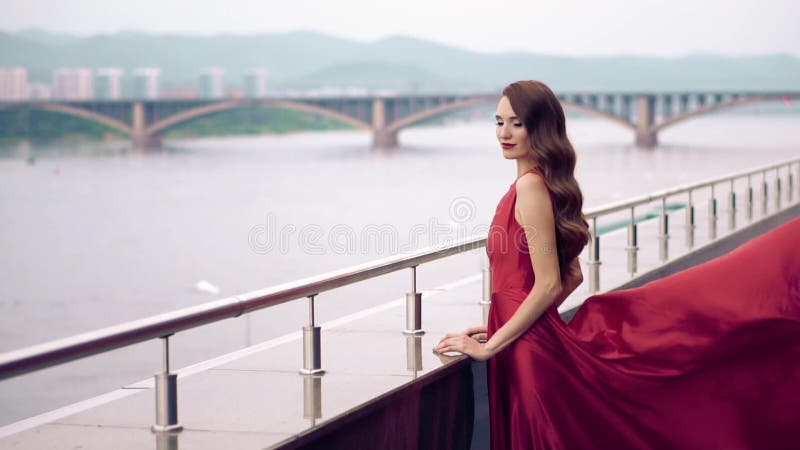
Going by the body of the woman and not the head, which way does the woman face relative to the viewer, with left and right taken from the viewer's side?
facing to the left of the viewer

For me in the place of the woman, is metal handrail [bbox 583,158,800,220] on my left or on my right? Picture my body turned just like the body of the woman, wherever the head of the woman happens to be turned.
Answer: on my right

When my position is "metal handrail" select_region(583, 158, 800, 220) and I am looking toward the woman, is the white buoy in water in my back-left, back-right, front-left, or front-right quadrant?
back-right

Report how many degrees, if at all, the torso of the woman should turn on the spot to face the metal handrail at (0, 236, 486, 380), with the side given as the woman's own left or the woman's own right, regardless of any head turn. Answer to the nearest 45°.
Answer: approximately 45° to the woman's own left
